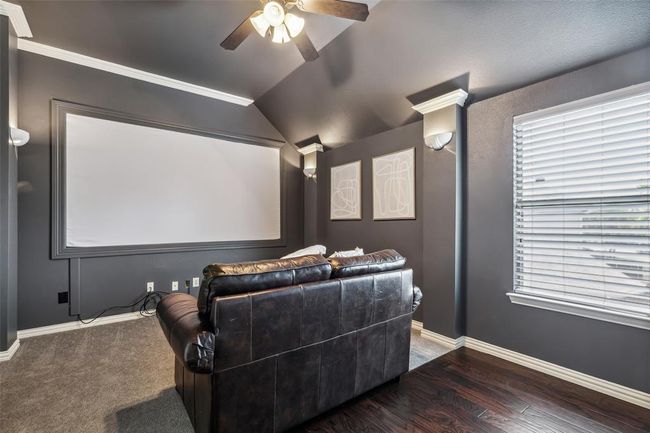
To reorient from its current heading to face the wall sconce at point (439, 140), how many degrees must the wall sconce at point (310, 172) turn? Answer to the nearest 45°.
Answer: approximately 90° to its left

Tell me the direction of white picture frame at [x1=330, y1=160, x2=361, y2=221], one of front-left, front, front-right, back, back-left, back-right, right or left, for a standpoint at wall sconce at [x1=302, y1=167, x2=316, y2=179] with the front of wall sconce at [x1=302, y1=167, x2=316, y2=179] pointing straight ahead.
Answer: left

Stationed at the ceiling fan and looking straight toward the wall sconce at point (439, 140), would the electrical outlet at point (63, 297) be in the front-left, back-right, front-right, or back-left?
back-left

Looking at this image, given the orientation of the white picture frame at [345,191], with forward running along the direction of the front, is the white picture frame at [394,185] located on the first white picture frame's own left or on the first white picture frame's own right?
on the first white picture frame's own left

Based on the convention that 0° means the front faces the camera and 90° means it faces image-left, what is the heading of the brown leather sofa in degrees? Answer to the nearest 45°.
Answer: approximately 135°

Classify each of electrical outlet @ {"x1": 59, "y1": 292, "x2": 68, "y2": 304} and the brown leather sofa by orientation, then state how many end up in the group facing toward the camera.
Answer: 1

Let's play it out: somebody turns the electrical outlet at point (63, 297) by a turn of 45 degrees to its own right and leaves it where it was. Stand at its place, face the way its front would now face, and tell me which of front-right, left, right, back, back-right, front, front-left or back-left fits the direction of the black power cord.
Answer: back-left

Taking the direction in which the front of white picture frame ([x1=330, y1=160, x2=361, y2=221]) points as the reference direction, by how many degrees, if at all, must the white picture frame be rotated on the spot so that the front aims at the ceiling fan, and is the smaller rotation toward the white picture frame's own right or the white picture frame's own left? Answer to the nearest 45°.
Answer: approximately 45° to the white picture frame's own left

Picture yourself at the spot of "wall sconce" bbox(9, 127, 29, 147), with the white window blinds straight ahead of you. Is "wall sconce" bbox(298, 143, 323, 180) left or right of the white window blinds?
left

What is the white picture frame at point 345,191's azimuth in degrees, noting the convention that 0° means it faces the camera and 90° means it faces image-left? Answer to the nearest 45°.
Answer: approximately 45°
